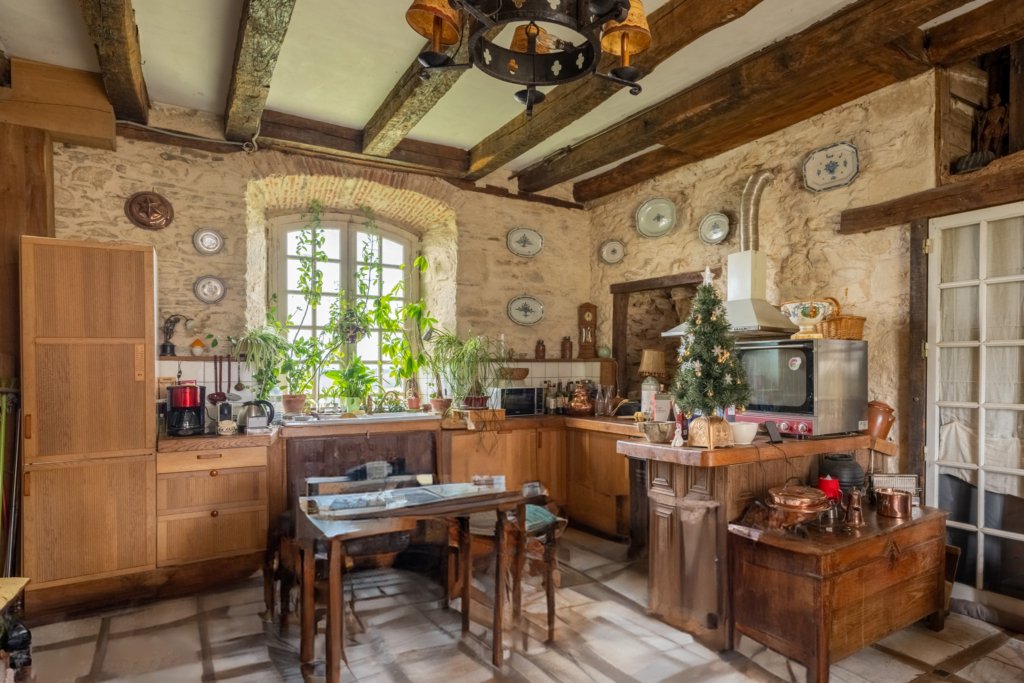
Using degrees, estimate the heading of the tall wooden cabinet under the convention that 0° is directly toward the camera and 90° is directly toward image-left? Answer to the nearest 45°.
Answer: approximately 315°

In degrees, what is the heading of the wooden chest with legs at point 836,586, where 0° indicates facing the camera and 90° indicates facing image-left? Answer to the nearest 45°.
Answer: approximately 315°

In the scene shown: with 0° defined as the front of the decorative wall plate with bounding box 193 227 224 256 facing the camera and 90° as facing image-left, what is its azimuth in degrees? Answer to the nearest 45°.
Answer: approximately 0°

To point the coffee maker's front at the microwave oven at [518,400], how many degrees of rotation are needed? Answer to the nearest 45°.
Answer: approximately 90° to its left

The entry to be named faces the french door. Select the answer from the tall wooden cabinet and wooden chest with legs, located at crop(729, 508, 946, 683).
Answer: the tall wooden cabinet

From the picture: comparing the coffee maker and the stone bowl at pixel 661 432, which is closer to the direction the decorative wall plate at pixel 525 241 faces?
the stone bowl

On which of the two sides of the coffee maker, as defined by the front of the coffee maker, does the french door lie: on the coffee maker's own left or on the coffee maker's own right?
on the coffee maker's own left
